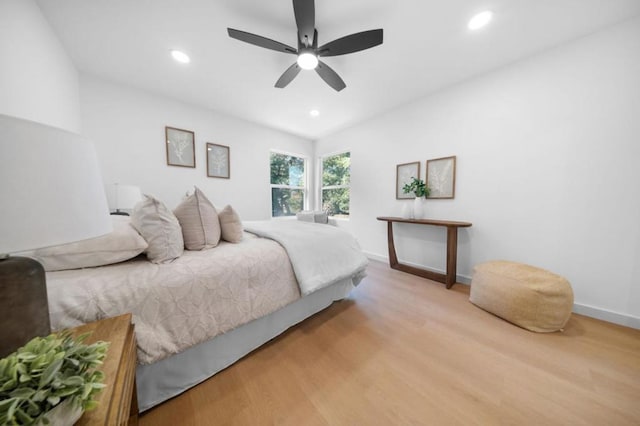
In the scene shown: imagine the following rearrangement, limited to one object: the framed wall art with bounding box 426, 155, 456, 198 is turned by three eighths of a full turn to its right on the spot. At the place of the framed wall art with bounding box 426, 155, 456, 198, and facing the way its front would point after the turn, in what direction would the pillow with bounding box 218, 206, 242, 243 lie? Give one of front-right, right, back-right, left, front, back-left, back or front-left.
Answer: back-left

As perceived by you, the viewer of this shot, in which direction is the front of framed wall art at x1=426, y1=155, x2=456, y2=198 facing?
facing the viewer and to the left of the viewer

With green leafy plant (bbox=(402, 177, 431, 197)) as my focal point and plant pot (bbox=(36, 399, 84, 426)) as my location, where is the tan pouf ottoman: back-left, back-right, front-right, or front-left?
front-right

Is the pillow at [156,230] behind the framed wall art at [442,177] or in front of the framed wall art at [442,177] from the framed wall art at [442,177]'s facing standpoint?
in front

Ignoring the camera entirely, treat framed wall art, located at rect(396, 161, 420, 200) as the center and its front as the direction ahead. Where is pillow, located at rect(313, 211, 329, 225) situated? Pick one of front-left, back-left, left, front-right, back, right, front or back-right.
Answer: front-right

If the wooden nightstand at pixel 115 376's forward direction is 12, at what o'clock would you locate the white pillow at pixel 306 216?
The white pillow is roughly at 11 o'clock from the wooden nightstand.

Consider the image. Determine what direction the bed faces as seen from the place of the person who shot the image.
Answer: facing away from the viewer and to the right of the viewer

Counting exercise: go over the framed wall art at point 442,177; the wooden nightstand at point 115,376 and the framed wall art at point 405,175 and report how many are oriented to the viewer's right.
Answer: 1

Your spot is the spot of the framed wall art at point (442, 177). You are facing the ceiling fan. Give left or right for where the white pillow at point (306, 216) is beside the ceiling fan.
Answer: right

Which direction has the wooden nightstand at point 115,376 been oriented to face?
to the viewer's right

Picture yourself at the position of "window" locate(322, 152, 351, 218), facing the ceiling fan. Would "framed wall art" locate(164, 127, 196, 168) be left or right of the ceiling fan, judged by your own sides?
right

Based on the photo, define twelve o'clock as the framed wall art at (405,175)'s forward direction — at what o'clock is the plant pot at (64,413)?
The plant pot is roughly at 11 o'clock from the framed wall art.

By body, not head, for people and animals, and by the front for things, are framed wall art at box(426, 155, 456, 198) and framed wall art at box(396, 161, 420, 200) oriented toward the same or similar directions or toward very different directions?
same or similar directions

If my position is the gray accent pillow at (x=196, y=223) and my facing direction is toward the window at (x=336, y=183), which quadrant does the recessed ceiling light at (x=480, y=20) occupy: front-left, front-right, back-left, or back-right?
front-right
